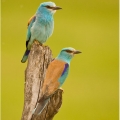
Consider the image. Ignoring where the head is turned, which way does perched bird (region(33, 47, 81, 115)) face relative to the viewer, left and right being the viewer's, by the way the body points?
facing away from the viewer and to the right of the viewer

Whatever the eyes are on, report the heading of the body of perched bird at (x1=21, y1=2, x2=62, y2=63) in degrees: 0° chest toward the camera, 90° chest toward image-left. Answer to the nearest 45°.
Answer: approximately 315°
